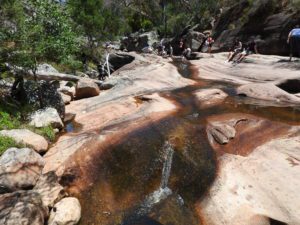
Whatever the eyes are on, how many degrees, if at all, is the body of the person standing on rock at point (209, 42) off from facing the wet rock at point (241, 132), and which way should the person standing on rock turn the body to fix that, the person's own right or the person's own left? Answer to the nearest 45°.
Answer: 0° — they already face it

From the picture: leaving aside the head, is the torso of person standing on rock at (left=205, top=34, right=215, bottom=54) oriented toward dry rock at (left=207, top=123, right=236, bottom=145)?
yes

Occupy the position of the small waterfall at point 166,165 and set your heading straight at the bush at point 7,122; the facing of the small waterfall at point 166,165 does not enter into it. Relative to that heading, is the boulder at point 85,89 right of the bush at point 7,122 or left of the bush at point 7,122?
right

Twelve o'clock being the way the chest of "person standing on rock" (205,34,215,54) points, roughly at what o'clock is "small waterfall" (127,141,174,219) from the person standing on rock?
The small waterfall is roughly at 12 o'clock from the person standing on rock.

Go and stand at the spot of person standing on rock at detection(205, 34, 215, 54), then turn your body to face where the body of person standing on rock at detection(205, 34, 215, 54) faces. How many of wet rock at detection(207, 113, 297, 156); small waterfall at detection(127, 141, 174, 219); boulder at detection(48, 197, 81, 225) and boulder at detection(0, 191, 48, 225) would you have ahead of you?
4

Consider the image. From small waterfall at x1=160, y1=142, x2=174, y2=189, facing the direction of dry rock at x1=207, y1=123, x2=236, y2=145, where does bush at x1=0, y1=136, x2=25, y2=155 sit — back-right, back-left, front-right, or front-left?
back-left

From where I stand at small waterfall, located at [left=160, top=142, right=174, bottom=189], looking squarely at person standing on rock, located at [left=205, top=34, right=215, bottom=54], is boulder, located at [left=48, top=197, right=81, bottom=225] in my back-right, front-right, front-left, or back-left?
back-left

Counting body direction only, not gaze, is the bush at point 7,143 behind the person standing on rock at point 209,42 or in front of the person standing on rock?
in front

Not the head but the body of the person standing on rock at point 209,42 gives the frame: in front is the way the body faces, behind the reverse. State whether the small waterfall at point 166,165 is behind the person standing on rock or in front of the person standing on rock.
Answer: in front

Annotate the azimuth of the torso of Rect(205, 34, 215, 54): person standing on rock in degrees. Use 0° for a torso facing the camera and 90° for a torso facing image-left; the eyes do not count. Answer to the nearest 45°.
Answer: approximately 0°

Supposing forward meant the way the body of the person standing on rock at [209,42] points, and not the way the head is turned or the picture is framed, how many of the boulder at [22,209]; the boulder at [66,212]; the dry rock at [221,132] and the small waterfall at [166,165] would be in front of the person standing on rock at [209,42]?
4
